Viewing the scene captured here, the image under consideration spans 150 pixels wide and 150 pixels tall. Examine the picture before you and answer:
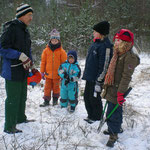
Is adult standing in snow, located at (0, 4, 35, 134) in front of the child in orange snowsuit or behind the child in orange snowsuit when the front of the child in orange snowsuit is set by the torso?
in front

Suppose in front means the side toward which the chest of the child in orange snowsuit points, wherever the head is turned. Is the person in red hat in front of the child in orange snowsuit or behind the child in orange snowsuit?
in front

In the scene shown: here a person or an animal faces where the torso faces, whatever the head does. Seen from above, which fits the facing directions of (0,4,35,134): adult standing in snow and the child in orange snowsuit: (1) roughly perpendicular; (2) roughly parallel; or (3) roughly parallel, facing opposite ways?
roughly perpendicular

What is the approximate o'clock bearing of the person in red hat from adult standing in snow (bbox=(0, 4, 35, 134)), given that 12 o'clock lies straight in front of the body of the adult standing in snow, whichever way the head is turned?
The person in red hat is roughly at 1 o'clock from the adult standing in snow.

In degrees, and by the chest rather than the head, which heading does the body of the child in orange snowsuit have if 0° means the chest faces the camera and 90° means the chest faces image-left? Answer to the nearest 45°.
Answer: approximately 0°

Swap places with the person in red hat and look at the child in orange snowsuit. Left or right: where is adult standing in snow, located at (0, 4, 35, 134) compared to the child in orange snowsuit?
left

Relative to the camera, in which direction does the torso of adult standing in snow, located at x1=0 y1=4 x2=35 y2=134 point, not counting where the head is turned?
to the viewer's right

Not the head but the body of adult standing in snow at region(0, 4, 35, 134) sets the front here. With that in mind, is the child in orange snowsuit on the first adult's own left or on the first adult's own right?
on the first adult's own left

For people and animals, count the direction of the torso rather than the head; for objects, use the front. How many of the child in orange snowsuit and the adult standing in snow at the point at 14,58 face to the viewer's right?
1

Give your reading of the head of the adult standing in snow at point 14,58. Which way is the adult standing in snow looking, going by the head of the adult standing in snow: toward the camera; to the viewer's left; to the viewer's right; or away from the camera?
to the viewer's right
